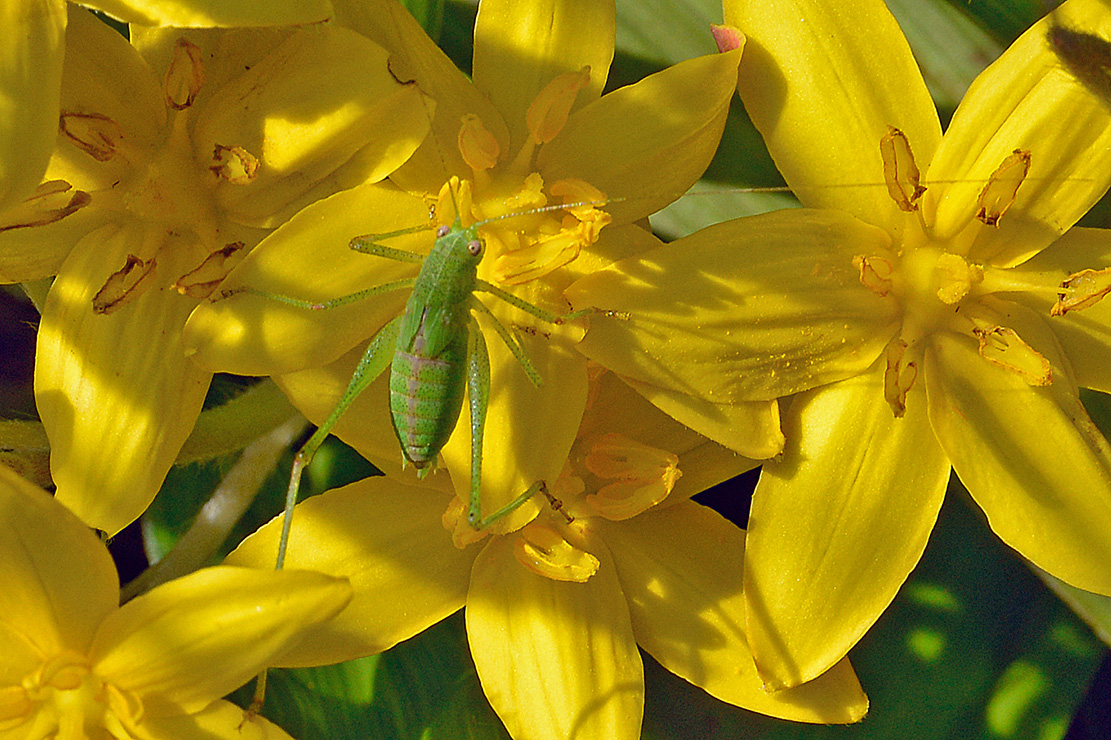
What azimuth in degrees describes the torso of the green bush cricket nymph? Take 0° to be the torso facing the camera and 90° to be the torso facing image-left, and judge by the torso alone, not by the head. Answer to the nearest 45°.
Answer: approximately 180°
